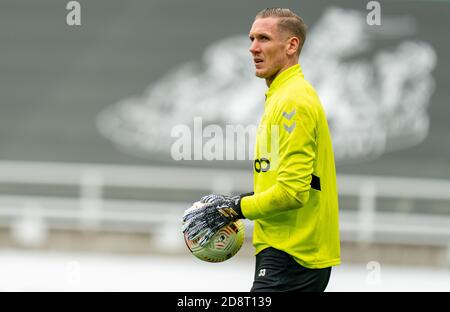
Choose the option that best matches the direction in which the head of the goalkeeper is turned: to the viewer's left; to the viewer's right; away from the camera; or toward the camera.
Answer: to the viewer's left

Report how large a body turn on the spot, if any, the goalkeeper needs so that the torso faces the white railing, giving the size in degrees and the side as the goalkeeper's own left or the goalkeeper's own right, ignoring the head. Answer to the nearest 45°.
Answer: approximately 90° to the goalkeeper's own right

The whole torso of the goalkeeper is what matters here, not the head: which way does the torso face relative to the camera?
to the viewer's left
